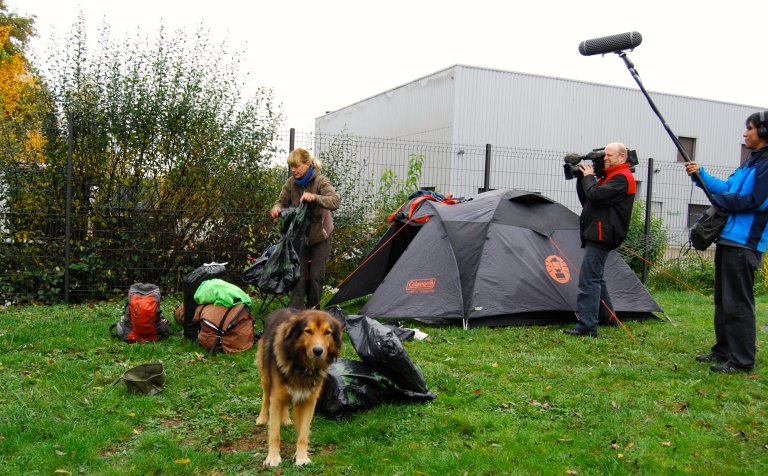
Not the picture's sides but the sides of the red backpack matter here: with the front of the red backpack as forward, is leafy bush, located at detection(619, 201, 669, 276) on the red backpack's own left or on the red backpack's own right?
on the red backpack's own left

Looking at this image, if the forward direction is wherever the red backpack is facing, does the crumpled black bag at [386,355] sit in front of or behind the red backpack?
in front

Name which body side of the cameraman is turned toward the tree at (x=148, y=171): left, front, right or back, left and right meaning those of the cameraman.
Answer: front

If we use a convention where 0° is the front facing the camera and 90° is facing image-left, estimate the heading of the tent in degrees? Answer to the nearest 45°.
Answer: approximately 90°

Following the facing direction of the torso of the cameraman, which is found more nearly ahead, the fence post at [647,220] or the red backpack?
the red backpack

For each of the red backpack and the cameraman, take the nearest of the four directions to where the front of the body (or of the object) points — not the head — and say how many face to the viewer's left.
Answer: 1

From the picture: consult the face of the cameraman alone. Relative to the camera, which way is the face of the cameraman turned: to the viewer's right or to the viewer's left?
to the viewer's left

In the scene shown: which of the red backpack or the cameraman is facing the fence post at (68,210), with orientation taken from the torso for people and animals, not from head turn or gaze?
the cameraman

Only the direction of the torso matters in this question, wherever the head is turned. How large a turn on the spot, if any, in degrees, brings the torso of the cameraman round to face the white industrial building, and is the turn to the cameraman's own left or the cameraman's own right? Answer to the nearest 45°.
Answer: approximately 90° to the cameraman's own right

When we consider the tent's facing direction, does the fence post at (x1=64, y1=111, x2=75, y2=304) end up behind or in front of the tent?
in front

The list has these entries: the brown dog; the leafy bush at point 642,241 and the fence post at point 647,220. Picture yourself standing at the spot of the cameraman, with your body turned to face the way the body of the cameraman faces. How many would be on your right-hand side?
2

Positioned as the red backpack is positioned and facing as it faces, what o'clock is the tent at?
The tent is roughly at 9 o'clock from the red backpack.

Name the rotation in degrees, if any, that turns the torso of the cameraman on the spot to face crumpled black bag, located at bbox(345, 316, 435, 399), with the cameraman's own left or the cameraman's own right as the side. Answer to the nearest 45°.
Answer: approximately 45° to the cameraman's own left

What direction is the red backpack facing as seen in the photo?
toward the camera

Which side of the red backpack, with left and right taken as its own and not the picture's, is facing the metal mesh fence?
back
